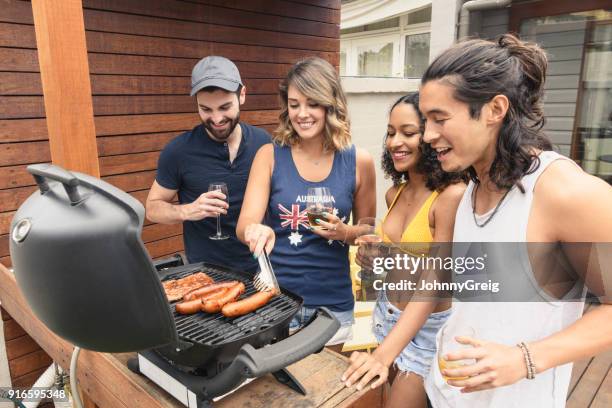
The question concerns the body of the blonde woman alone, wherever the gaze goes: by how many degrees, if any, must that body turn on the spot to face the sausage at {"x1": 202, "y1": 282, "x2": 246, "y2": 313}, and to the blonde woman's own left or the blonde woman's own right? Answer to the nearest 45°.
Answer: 0° — they already face it

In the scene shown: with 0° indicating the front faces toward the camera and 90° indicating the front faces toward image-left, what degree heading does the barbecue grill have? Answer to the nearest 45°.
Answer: approximately 225°

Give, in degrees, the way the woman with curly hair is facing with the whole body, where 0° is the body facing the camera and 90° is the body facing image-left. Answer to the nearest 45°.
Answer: approximately 45°

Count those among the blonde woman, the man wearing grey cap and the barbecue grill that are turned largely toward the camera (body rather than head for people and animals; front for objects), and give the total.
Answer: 2

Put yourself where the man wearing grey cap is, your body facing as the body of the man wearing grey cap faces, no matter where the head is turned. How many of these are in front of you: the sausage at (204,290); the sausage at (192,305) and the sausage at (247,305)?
3

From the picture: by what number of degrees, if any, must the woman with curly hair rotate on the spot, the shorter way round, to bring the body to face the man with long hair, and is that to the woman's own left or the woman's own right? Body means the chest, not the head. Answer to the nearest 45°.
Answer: approximately 90° to the woman's own left

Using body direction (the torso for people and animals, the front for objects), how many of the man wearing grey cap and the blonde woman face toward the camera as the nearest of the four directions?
2
